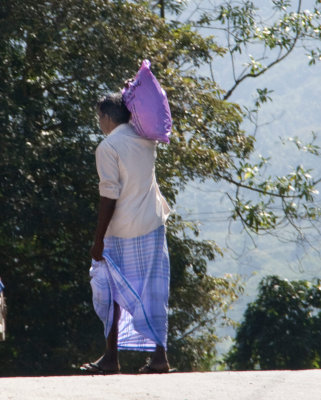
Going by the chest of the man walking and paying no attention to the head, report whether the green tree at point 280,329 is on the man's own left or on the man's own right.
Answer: on the man's own right

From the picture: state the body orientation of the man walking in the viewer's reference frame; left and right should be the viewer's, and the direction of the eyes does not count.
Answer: facing away from the viewer and to the left of the viewer

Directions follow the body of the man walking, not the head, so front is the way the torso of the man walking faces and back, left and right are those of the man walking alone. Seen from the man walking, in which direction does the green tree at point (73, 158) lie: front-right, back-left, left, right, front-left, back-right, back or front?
front-right

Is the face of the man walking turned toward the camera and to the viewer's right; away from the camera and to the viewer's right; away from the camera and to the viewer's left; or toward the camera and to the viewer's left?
away from the camera and to the viewer's left
